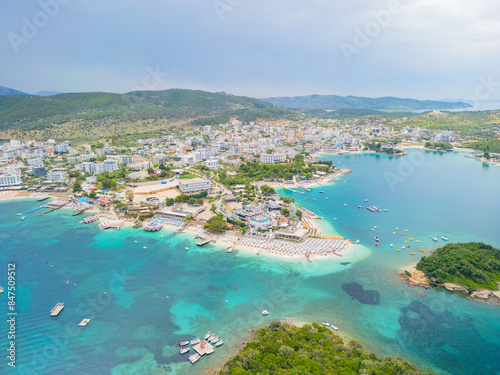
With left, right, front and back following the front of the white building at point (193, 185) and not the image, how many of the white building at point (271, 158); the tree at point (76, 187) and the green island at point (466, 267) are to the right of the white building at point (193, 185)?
1

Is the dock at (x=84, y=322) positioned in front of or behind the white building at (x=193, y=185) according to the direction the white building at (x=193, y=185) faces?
in front

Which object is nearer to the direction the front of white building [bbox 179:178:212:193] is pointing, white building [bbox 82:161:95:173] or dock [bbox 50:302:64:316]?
the dock

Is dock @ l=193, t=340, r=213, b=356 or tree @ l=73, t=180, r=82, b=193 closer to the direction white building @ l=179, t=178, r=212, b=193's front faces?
the dock

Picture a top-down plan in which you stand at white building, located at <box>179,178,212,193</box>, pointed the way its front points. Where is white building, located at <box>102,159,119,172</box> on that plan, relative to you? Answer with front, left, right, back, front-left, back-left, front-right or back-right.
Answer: back-right

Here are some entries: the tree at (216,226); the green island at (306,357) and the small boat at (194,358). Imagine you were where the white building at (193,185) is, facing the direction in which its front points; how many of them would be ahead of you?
3

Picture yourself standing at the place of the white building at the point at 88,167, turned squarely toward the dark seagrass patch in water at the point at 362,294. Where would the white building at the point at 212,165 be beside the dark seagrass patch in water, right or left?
left

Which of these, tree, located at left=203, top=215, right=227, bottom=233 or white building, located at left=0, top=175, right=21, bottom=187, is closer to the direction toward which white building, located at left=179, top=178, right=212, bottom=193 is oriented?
the tree

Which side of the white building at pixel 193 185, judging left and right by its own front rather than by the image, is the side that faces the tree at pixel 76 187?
right

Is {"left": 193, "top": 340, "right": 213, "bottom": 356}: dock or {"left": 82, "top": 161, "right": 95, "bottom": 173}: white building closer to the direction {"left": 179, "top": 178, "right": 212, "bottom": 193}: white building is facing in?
the dock

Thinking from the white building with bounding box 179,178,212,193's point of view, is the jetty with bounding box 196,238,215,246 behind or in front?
in front

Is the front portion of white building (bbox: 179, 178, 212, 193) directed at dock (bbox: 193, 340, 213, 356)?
yes

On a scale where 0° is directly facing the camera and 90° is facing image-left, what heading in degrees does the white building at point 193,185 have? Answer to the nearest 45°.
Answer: approximately 0°
